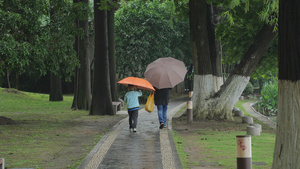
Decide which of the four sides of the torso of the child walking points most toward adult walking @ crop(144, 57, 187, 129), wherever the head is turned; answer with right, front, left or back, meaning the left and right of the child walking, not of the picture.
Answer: right

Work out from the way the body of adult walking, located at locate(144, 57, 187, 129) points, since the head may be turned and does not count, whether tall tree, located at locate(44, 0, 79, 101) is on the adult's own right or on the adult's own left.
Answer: on the adult's own left

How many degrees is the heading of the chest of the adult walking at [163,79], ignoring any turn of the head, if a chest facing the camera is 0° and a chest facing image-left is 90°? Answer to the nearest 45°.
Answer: approximately 180°

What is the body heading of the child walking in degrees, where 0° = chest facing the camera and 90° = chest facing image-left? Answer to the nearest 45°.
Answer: approximately 180°

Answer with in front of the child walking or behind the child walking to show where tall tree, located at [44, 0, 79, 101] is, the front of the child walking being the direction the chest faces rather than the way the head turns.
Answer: in front

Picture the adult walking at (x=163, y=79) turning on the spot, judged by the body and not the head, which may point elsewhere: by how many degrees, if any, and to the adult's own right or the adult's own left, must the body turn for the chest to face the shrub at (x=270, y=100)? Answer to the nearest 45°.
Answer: approximately 45° to the adult's own right

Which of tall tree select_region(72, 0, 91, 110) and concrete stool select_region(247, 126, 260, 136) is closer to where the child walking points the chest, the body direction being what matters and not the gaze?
the tall tree

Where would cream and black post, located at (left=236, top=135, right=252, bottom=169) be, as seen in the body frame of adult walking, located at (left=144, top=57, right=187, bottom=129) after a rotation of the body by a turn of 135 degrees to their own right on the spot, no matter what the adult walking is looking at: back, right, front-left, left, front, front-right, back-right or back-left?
front-right

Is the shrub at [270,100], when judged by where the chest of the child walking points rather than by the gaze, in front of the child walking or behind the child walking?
in front

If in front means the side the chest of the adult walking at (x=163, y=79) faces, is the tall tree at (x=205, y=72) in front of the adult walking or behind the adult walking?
in front

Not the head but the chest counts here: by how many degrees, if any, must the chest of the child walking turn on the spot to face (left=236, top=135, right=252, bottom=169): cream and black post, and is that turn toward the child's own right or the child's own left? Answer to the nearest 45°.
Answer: approximately 180°
